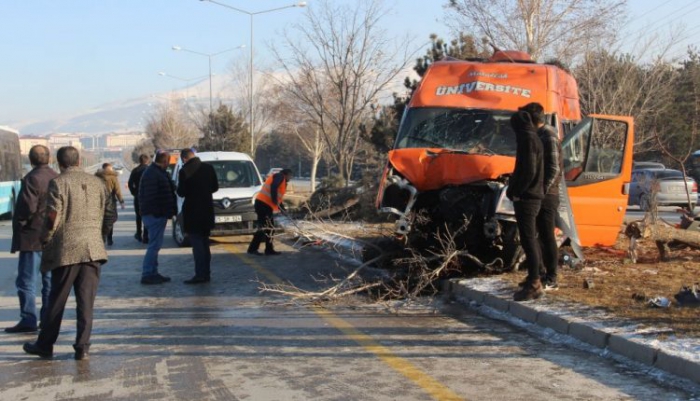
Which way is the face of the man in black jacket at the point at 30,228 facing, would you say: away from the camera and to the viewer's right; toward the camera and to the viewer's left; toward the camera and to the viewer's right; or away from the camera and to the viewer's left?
away from the camera and to the viewer's right

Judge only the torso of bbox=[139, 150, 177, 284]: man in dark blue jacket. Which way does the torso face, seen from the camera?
to the viewer's right

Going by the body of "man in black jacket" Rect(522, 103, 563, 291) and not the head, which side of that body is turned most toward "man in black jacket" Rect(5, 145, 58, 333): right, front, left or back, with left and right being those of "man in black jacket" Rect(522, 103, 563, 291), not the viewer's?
front

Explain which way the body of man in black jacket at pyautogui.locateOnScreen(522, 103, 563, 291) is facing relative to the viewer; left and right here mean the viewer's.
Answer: facing to the left of the viewer

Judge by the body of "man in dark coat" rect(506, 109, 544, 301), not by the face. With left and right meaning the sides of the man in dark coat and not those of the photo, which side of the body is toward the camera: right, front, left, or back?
left
